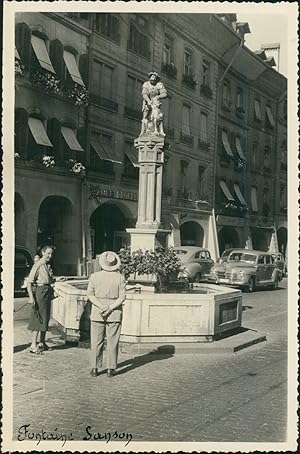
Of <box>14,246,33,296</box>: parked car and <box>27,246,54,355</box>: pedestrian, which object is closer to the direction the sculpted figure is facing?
the pedestrian

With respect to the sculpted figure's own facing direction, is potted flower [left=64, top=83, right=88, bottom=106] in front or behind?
behind

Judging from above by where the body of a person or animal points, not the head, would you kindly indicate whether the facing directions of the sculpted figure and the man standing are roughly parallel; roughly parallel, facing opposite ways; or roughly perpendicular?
roughly parallel, facing opposite ways

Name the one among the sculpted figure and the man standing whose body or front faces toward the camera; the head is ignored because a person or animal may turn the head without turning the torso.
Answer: the sculpted figure

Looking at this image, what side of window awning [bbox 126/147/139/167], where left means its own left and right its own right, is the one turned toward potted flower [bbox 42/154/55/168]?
right

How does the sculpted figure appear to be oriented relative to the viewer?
toward the camera

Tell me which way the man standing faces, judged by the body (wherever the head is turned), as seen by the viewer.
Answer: away from the camera

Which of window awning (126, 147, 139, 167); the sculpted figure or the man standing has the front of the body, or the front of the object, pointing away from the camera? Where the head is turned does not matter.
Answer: the man standing

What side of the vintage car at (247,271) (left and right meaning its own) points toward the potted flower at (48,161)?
front

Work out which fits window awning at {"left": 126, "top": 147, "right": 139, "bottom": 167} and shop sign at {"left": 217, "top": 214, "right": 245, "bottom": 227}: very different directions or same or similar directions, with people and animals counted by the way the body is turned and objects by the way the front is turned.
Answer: same or similar directions

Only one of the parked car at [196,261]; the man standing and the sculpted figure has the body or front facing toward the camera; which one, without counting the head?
the sculpted figure

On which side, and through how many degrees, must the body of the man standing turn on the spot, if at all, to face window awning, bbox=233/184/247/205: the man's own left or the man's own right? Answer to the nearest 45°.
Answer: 0° — they already face it

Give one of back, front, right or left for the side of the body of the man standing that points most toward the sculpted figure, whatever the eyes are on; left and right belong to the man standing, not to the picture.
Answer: front

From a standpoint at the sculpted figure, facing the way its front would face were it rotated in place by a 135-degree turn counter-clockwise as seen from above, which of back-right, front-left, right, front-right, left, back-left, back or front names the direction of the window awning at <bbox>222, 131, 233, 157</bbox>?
front-left

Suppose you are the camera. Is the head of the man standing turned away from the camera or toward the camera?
away from the camera

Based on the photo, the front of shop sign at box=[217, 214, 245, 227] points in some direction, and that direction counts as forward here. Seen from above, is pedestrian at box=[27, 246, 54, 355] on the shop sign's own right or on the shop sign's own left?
on the shop sign's own right
